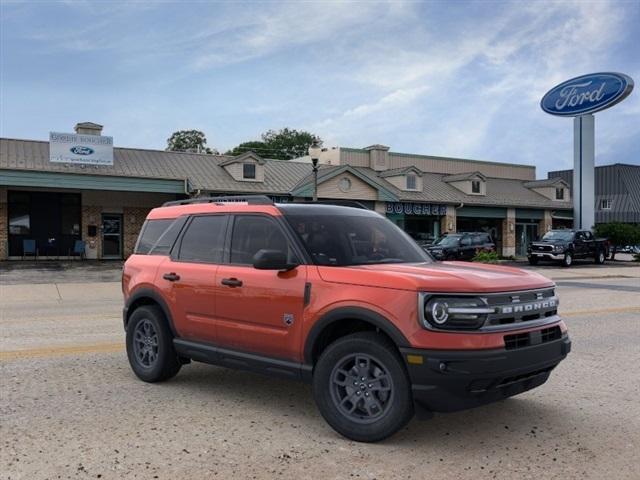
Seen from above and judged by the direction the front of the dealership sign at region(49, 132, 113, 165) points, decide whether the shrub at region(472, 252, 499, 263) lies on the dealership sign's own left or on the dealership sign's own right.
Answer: on the dealership sign's own left

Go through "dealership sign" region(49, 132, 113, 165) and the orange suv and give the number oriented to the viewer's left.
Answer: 0

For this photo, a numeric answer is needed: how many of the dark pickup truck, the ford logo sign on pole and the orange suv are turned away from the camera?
0

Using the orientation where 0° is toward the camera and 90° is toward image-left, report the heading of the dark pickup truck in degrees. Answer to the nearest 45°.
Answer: approximately 45°

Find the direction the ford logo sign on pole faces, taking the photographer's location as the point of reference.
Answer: facing the viewer and to the left of the viewer

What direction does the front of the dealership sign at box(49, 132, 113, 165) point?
toward the camera

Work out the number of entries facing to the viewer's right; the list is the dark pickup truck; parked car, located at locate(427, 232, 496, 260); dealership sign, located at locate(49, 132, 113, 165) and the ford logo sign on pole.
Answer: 0

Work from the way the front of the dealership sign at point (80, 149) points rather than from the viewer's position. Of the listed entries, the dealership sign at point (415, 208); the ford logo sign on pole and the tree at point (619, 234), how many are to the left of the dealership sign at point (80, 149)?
3

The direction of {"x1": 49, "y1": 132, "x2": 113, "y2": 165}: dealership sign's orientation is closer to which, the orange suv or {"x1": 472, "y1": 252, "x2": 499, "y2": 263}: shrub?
the orange suv

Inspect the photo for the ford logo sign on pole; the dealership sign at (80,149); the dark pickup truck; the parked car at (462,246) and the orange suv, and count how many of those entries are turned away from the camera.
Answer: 0

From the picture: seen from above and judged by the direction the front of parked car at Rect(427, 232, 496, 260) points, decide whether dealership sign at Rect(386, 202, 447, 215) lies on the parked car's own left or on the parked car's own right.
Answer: on the parked car's own right

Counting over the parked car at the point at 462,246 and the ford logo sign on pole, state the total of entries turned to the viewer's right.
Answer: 0
